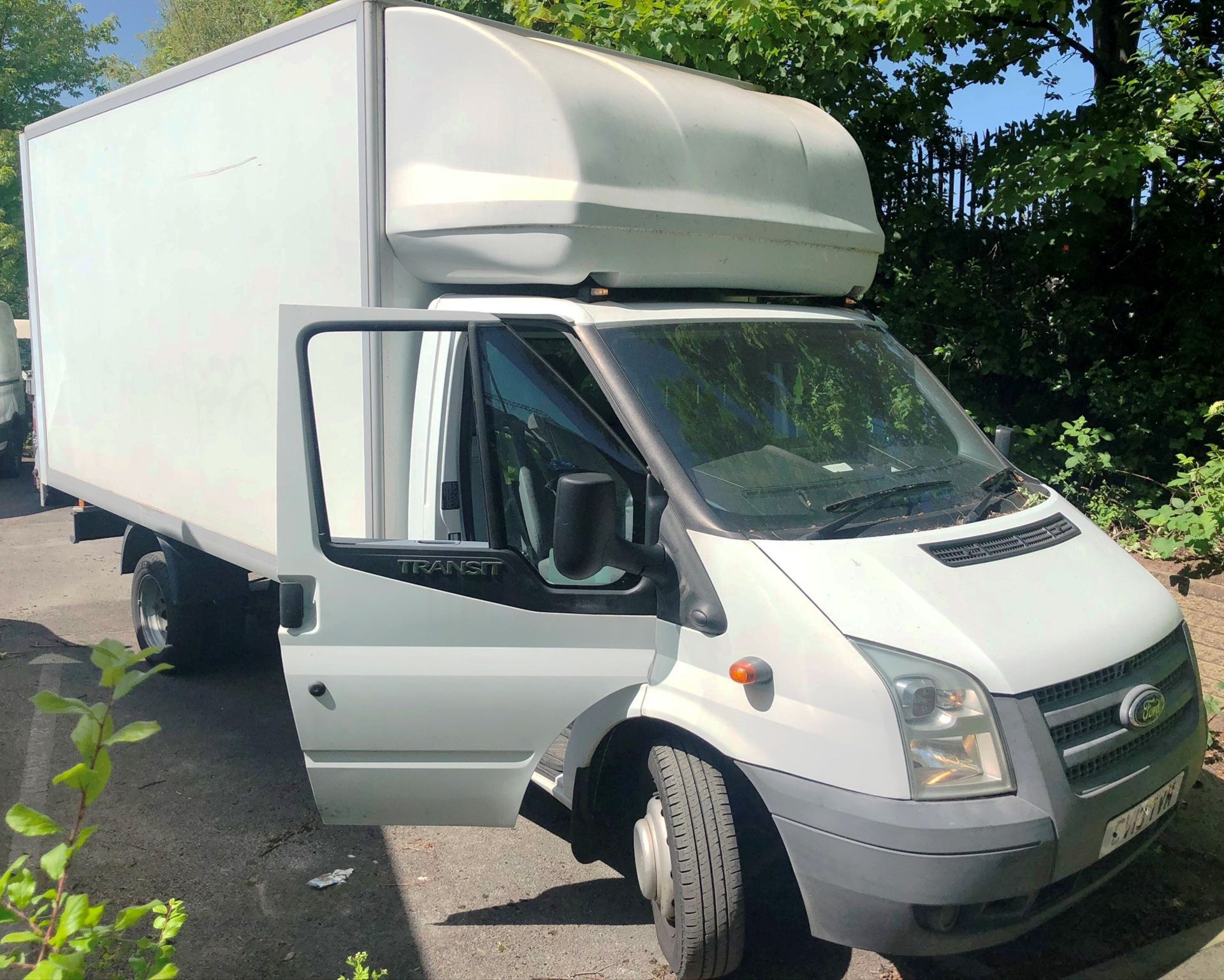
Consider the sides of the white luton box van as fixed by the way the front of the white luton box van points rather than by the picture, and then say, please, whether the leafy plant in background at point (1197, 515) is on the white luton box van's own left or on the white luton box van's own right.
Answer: on the white luton box van's own left

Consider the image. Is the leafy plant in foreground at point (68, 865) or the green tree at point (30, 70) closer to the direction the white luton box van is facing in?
the leafy plant in foreground

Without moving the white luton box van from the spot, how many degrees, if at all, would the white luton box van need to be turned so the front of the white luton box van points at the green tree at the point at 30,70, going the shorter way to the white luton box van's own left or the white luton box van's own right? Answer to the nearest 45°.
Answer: approximately 180°

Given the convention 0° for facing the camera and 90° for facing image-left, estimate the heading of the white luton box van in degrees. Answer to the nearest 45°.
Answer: approximately 315°

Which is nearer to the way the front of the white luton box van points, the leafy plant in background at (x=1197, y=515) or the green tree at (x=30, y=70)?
the leafy plant in background

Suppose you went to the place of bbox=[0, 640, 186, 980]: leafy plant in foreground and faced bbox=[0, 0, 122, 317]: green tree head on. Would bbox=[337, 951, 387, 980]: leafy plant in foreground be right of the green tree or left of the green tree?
right

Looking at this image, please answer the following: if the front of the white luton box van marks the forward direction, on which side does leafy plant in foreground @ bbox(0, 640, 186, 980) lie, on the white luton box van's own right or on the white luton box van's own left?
on the white luton box van's own right
